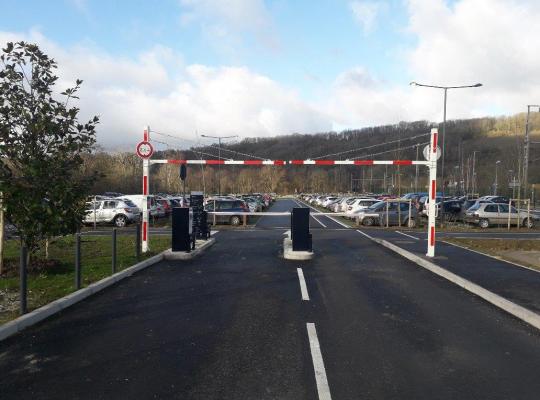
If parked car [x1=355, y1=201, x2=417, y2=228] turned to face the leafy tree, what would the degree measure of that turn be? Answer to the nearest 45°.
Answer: approximately 90° to its left

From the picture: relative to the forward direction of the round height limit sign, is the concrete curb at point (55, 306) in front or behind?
in front

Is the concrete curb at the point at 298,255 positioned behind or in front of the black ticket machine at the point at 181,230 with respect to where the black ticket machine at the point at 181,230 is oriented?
in front

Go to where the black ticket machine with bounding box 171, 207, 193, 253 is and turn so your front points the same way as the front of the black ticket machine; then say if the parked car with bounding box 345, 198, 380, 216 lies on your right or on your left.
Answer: on your left

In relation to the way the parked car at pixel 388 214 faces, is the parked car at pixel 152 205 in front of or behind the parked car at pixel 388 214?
in front

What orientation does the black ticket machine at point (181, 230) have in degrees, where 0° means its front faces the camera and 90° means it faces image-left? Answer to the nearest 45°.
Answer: approximately 270°

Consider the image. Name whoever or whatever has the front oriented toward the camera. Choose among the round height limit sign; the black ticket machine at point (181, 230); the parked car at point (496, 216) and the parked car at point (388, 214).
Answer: the round height limit sign

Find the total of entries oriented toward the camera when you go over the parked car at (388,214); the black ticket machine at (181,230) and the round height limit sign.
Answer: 1

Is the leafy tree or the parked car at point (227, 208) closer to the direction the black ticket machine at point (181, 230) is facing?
the parked car
